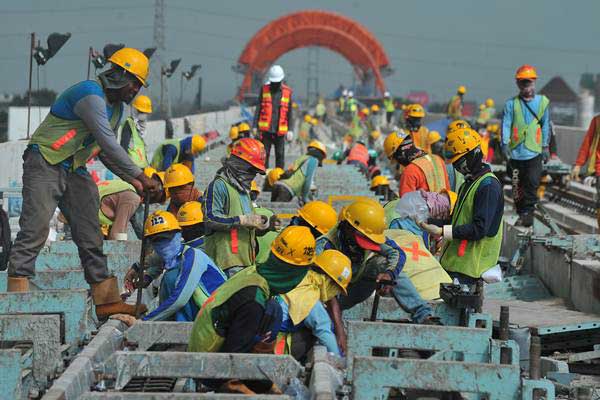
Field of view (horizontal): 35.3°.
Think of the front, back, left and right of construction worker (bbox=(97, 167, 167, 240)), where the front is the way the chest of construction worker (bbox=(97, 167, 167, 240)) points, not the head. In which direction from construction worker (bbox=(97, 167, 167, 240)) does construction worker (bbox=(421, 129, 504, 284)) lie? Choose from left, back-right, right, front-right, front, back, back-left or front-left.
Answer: front-right

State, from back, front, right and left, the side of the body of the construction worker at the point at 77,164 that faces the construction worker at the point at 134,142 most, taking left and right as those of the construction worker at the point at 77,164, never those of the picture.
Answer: left

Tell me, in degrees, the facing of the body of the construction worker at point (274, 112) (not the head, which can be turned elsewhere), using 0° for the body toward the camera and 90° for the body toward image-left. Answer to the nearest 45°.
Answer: approximately 0°

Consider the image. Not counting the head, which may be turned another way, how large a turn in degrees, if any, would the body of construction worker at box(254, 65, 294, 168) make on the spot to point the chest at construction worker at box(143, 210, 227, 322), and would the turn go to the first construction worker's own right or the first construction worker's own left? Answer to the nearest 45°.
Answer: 0° — they already face them

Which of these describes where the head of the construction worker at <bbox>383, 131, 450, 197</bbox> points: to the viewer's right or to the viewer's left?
to the viewer's left

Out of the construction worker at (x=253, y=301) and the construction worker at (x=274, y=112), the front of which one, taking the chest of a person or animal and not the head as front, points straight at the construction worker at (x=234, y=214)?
the construction worker at (x=274, y=112)

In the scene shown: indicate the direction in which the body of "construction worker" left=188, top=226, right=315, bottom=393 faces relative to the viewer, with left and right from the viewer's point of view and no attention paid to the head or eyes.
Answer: facing to the right of the viewer

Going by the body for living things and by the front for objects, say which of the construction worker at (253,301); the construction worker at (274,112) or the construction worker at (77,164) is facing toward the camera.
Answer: the construction worker at (274,112)

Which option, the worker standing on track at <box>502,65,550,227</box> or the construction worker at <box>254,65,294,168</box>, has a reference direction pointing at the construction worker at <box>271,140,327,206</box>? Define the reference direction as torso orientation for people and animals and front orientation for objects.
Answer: the construction worker at <box>254,65,294,168</box>

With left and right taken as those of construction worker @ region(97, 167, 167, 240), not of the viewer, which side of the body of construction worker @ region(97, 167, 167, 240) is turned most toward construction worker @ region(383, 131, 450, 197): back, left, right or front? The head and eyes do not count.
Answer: front
